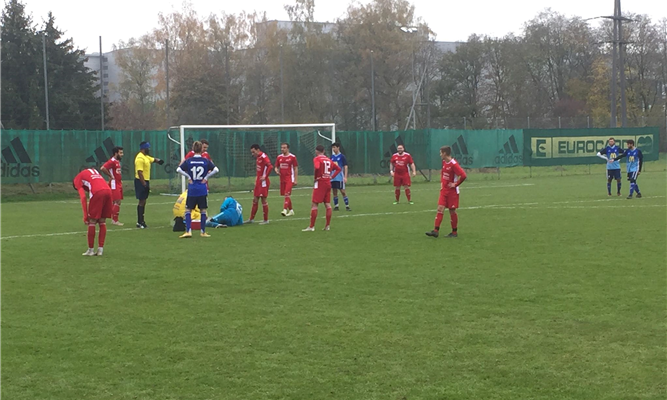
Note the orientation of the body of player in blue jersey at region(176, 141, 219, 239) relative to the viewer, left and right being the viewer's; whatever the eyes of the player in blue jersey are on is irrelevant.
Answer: facing away from the viewer

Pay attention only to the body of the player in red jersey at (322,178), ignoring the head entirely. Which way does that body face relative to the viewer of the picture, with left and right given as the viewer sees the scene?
facing away from the viewer and to the left of the viewer

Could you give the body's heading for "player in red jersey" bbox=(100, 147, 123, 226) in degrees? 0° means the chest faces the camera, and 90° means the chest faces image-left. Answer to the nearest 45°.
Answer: approximately 315°

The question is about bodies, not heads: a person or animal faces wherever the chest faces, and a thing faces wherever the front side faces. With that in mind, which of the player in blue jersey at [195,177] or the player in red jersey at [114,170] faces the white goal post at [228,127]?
the player in blue jersey

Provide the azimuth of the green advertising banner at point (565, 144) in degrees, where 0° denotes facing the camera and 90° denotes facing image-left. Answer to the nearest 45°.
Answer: approximately 0°

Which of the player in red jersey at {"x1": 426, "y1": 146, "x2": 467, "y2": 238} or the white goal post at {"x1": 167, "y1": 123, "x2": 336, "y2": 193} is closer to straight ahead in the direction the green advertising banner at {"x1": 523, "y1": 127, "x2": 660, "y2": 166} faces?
the player in red jersey

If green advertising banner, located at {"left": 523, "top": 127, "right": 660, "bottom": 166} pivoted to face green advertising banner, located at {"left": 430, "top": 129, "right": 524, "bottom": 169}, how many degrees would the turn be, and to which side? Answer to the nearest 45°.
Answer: approximately 45° to its right

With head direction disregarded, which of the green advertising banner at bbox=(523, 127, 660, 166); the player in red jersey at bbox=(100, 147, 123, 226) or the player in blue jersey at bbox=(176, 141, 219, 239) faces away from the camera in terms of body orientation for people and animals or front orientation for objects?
the player in blue jersey
